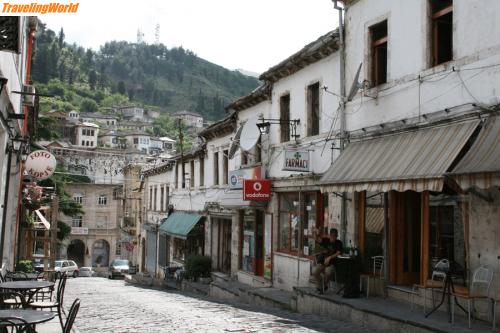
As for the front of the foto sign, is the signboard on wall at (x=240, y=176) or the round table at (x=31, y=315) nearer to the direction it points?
the round table

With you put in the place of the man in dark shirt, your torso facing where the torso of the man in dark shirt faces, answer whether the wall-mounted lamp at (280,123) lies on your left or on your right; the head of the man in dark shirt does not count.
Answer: on your right

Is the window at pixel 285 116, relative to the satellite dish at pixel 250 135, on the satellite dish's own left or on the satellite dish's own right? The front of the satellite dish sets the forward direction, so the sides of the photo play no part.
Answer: on the satellite dish's own left

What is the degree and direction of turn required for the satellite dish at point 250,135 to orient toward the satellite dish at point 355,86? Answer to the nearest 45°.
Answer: approximately 45° to its left

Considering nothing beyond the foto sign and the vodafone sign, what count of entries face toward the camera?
2

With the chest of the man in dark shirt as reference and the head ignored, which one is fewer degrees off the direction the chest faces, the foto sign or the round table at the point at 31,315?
the round table

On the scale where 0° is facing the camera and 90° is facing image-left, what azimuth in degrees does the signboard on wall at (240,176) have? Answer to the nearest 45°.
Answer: approximately 45°

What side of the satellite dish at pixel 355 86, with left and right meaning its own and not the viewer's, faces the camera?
left
